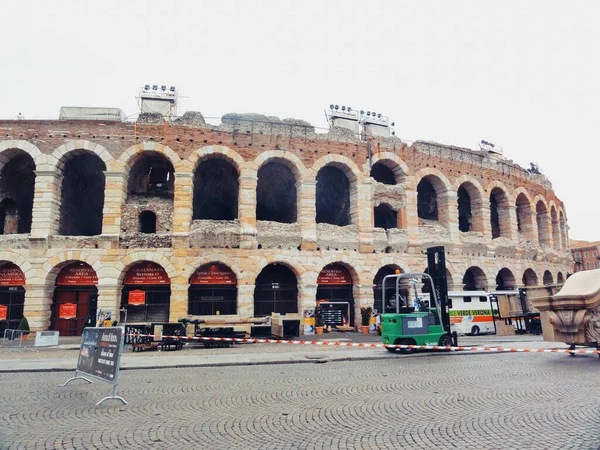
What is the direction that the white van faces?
to the viewer's left

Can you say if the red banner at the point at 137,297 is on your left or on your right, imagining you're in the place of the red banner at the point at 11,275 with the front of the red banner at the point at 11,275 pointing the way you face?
on your left

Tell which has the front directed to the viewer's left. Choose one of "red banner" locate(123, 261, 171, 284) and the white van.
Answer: the white van

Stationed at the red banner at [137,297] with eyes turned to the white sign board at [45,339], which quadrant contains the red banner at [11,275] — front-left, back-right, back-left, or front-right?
front-right

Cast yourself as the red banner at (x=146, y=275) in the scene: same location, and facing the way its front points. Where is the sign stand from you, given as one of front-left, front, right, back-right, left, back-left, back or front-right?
front

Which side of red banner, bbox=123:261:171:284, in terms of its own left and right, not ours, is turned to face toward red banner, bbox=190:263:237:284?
left

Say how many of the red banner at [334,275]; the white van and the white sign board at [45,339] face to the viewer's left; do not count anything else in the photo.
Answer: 1

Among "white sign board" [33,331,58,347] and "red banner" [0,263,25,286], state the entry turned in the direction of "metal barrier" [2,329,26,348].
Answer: the red banner

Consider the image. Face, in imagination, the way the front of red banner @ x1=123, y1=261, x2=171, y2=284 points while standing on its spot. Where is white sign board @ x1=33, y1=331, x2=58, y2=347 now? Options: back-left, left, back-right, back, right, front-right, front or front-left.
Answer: front-right

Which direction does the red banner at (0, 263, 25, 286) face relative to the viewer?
toward the camera

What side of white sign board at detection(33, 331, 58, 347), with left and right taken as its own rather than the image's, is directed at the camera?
front

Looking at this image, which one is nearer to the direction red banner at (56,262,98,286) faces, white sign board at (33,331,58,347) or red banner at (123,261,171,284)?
the white sign board
